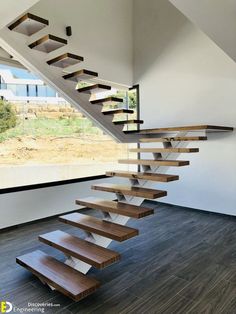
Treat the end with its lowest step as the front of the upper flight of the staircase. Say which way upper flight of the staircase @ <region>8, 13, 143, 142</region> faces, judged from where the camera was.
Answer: facing away from the viewer and to the right of the viewer

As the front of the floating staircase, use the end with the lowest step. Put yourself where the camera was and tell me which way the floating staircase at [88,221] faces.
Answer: facing the viewer and to the left of the viewer

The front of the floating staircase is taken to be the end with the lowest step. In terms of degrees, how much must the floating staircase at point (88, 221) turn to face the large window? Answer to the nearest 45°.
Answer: approximately 90° to its right
